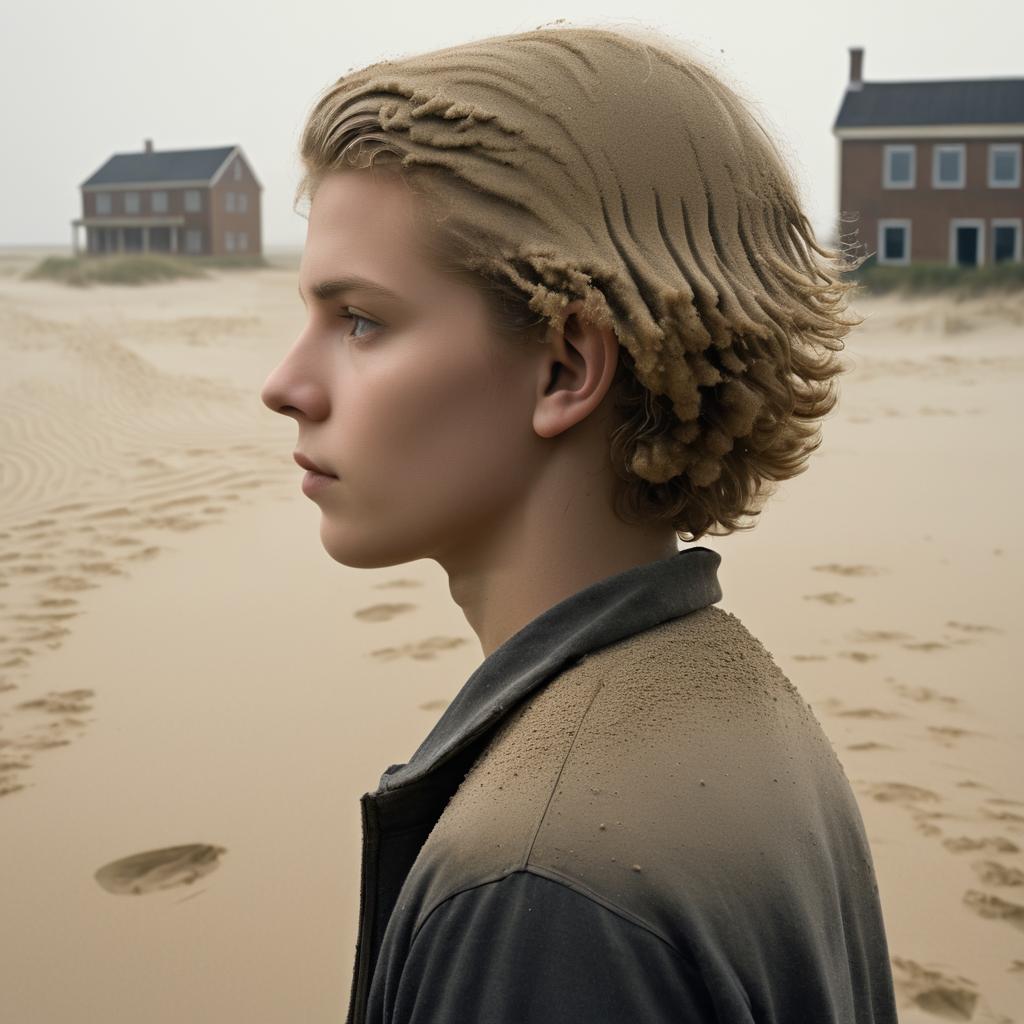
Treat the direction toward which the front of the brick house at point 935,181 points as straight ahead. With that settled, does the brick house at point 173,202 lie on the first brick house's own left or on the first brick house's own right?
on the first brick house's own right

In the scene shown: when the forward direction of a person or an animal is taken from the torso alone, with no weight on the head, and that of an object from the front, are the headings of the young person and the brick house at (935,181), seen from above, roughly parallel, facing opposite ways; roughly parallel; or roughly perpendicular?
roughly perpendicular

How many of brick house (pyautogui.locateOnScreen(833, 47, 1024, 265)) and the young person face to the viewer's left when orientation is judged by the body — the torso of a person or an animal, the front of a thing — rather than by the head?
1

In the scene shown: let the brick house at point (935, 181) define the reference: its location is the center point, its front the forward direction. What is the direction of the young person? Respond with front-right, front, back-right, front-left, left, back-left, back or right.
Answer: front

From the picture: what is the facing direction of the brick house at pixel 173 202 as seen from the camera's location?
facing the viewer and to the left of the viewer

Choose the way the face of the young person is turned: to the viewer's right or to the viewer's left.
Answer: to the viewer's left

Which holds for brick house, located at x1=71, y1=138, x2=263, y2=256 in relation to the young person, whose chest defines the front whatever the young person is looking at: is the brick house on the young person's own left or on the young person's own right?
on the young person's own right

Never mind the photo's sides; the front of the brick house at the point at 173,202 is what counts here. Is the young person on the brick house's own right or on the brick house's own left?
on the brick house's own left

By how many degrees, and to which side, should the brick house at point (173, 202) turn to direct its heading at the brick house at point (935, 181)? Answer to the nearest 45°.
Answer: approximately 90° to its left

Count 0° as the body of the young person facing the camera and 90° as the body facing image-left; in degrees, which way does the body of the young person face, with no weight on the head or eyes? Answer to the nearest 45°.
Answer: approximately 90°

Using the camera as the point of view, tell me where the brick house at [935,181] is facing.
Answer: facing the viewer

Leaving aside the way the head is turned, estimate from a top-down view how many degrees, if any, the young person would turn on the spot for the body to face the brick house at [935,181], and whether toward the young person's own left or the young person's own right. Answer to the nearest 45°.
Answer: approximately 90° to the young person's own right
